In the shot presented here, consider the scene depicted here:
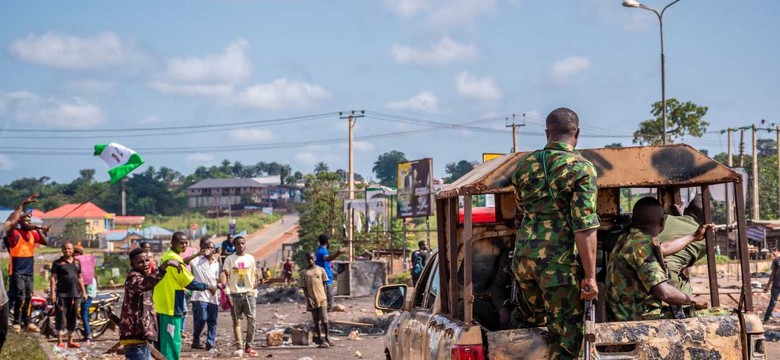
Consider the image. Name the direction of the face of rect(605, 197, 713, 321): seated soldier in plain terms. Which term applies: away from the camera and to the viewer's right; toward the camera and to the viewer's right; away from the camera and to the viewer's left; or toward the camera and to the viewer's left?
away from the camera and to the viewer's right

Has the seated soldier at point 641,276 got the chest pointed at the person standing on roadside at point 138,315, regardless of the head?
no

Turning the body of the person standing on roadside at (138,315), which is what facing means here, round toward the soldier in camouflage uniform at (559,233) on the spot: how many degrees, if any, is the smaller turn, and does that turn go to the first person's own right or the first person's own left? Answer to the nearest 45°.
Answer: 0° — they already face them

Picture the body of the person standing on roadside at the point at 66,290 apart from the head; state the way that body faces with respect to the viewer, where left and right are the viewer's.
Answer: facing the viewer

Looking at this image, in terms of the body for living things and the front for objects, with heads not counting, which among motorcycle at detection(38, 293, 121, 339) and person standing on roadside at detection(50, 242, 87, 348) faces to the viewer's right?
the motorcycle

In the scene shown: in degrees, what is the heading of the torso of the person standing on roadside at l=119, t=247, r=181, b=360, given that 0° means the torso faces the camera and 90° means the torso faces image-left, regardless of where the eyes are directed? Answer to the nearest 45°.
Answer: approximately 315°

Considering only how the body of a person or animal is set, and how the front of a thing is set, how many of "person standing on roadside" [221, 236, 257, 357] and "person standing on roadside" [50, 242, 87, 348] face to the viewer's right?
0

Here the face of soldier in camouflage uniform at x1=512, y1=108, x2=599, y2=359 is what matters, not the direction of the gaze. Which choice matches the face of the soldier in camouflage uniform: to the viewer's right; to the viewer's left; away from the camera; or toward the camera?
away from the camera

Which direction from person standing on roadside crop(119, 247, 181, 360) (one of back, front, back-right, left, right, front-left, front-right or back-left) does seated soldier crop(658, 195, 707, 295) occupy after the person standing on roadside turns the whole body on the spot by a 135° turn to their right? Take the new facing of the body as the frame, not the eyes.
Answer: back-left

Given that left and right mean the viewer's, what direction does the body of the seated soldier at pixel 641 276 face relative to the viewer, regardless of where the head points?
facing away from the viewer and to the right of the viewer

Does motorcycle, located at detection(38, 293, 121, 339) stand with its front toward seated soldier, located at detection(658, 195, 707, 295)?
no

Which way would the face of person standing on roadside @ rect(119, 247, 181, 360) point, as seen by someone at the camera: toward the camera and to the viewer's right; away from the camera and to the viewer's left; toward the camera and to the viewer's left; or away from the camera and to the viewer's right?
toward the camera and to the viewer's right

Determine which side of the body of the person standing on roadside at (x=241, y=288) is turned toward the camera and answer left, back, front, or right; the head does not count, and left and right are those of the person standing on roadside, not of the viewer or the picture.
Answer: front

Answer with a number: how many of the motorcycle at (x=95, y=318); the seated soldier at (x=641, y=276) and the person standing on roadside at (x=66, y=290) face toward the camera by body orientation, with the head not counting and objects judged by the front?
1
